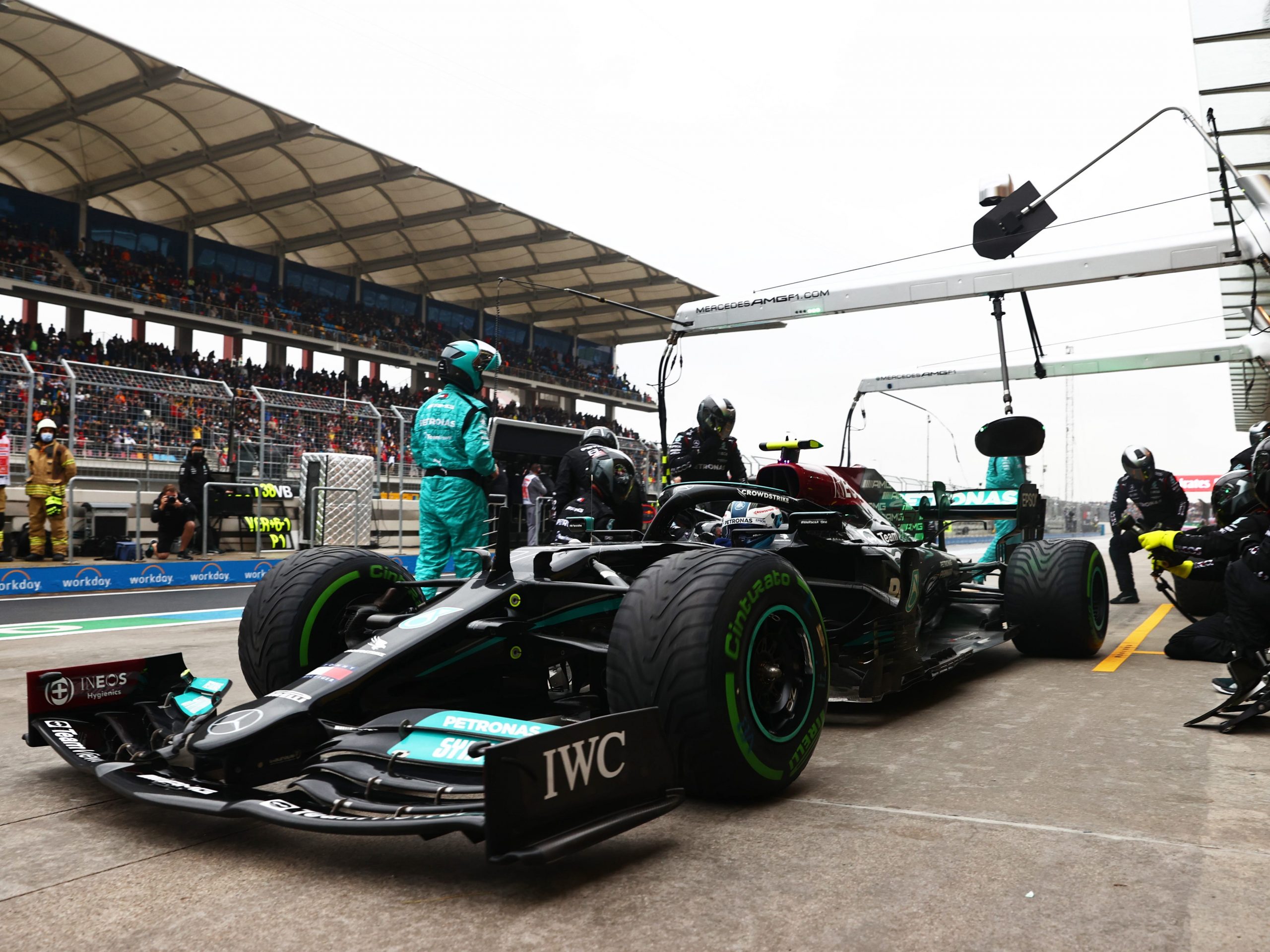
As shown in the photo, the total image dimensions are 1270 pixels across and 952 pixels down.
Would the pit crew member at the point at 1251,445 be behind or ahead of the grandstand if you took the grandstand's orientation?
ahead

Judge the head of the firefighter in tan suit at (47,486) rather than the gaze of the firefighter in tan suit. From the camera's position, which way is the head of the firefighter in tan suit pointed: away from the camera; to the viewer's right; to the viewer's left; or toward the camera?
toward the camera

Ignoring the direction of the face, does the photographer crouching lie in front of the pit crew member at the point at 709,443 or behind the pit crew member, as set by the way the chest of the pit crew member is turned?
behind

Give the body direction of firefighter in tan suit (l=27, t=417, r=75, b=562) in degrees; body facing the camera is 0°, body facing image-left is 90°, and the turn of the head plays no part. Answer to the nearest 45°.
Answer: approximately 0°

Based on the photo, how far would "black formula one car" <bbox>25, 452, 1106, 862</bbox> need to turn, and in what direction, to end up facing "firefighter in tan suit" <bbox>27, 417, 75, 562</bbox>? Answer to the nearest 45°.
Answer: approximately 90° to its right

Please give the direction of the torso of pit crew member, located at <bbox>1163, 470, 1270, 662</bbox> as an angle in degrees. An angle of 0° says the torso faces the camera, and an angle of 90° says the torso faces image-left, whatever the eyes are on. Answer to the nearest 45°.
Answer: approximately 90°

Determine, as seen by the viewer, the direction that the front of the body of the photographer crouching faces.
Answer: toward the camera

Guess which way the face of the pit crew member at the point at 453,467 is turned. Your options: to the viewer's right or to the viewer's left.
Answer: to the viewer's right

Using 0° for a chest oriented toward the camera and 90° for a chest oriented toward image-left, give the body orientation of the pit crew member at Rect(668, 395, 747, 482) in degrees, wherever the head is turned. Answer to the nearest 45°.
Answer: approximately 315°

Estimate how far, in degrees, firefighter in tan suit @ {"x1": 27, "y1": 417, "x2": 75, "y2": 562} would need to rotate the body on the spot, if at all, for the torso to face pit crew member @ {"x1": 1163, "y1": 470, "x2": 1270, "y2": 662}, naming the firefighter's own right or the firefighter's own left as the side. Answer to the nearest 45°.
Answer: approximately 45° to the firefighter's own left

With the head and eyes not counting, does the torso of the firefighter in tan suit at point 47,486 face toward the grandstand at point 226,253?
no

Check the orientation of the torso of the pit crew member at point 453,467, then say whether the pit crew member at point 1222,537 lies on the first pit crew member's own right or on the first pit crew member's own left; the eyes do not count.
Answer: on the first pit crew member's own right

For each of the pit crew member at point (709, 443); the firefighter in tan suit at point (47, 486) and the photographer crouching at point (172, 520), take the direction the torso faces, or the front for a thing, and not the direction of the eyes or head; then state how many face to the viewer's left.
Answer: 0

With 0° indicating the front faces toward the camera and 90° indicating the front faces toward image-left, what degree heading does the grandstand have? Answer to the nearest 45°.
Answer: approximately 315°

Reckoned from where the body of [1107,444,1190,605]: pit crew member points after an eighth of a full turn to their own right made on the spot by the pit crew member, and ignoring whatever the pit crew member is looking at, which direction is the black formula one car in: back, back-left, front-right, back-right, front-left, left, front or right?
left

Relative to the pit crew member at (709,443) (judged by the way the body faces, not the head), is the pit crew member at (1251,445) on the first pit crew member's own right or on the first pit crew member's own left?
on the first pit crew member's own left

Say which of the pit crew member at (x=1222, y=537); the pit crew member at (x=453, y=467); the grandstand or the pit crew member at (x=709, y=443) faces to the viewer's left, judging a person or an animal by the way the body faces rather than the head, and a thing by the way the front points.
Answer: the pit crew member at (x=1222, y=537)

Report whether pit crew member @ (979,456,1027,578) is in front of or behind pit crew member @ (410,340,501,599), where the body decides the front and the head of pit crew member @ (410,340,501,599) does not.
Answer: in front
